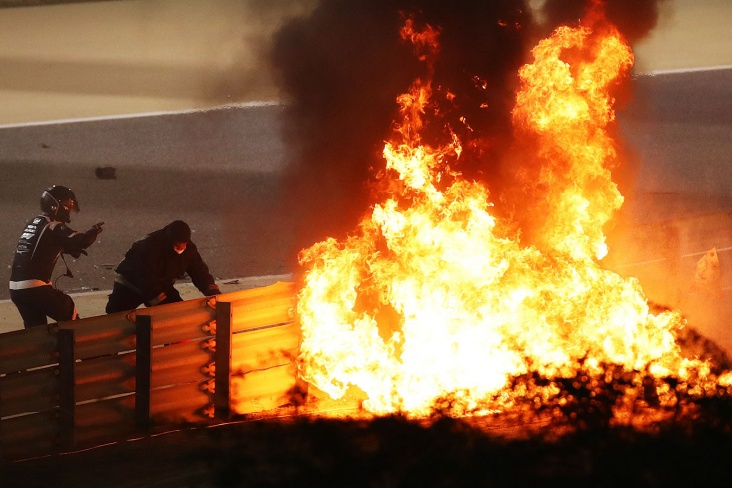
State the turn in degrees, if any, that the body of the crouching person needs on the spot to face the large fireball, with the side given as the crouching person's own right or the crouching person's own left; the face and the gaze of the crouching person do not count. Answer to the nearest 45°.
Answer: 0° — they already face it

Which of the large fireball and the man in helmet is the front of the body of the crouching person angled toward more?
the large fireball

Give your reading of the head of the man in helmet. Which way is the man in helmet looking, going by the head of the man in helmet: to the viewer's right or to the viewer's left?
to the viewer's right

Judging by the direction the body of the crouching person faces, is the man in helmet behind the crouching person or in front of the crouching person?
behind

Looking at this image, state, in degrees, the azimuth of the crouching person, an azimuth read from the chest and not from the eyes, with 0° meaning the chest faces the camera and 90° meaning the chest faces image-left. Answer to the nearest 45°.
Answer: approximately 315°

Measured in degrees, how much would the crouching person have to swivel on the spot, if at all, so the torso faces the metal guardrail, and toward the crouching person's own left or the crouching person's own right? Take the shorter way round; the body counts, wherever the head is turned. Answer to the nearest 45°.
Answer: approximately 45° to the crouching person's own right

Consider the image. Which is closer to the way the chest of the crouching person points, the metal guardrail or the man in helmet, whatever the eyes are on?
the metal guardrail
